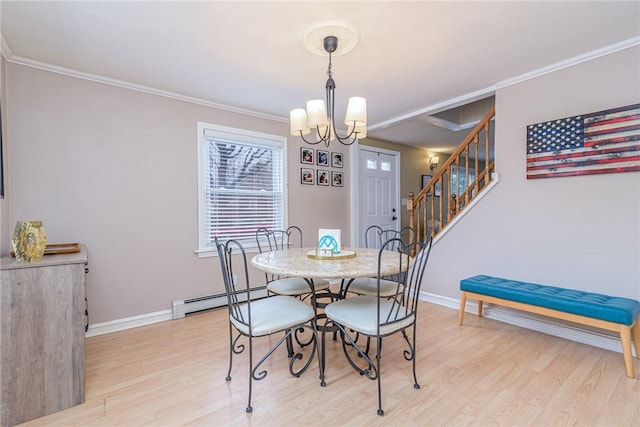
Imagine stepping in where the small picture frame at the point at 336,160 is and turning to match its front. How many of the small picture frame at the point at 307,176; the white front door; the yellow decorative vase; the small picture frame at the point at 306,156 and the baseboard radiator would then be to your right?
4

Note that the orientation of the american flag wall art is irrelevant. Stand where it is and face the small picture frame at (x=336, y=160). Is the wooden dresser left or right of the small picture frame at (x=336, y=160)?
left

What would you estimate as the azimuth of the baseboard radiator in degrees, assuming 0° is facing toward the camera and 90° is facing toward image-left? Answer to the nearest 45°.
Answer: approximately 315°

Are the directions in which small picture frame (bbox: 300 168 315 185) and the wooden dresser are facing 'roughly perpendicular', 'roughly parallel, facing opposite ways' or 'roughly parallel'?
roughly perpendicular
